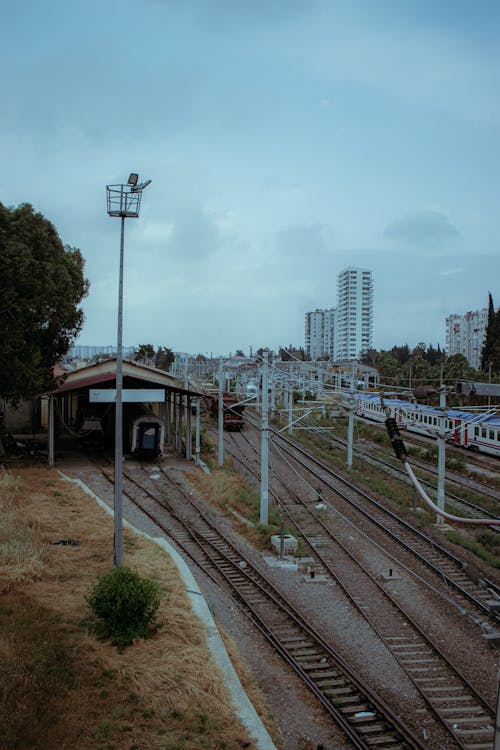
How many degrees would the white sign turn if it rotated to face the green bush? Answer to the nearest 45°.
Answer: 0° — it already faces it

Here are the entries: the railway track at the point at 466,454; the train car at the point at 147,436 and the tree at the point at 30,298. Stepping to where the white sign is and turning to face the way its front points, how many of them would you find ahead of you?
0

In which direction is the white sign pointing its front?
toward the camera

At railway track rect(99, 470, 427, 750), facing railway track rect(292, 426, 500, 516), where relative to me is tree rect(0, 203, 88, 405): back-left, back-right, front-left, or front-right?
front-left

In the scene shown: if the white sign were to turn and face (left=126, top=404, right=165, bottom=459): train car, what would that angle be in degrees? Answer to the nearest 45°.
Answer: approximately 180°

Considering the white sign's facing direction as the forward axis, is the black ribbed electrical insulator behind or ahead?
ahead

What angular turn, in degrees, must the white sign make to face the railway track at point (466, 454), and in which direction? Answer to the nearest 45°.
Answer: approximately 135° to its left

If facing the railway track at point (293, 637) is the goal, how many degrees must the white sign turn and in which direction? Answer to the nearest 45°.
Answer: approximately 45° to its left
